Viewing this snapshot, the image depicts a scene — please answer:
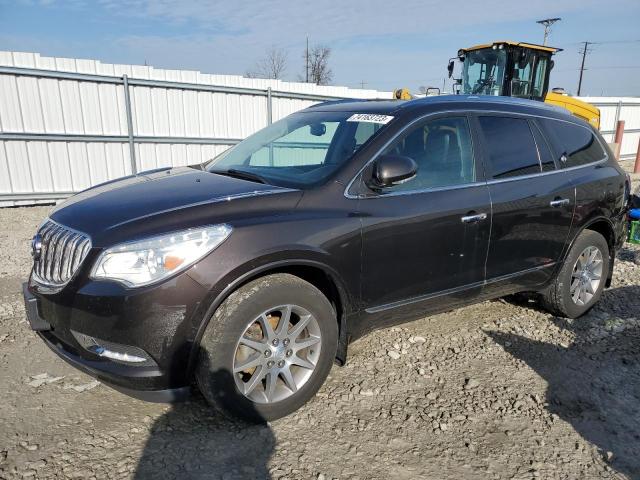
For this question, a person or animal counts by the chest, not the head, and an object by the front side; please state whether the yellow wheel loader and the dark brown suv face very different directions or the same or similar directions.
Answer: same or similar directions

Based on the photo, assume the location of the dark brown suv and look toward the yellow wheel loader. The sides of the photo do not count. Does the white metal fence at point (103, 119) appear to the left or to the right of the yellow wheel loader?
left

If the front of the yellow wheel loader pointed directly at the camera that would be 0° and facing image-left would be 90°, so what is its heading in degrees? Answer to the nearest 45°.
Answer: approximately 45°

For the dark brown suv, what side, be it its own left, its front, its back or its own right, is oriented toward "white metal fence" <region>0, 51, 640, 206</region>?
right

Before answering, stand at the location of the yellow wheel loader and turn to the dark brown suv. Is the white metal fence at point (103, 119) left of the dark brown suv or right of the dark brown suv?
right

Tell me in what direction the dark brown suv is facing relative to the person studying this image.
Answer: facing the viewer and to the left of the viewer

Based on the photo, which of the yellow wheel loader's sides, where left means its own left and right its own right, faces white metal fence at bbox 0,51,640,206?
front

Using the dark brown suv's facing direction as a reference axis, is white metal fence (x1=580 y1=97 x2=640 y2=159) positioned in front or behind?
behind

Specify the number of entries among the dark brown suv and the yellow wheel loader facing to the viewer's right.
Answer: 0

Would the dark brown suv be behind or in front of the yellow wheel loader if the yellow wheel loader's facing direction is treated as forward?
in front
